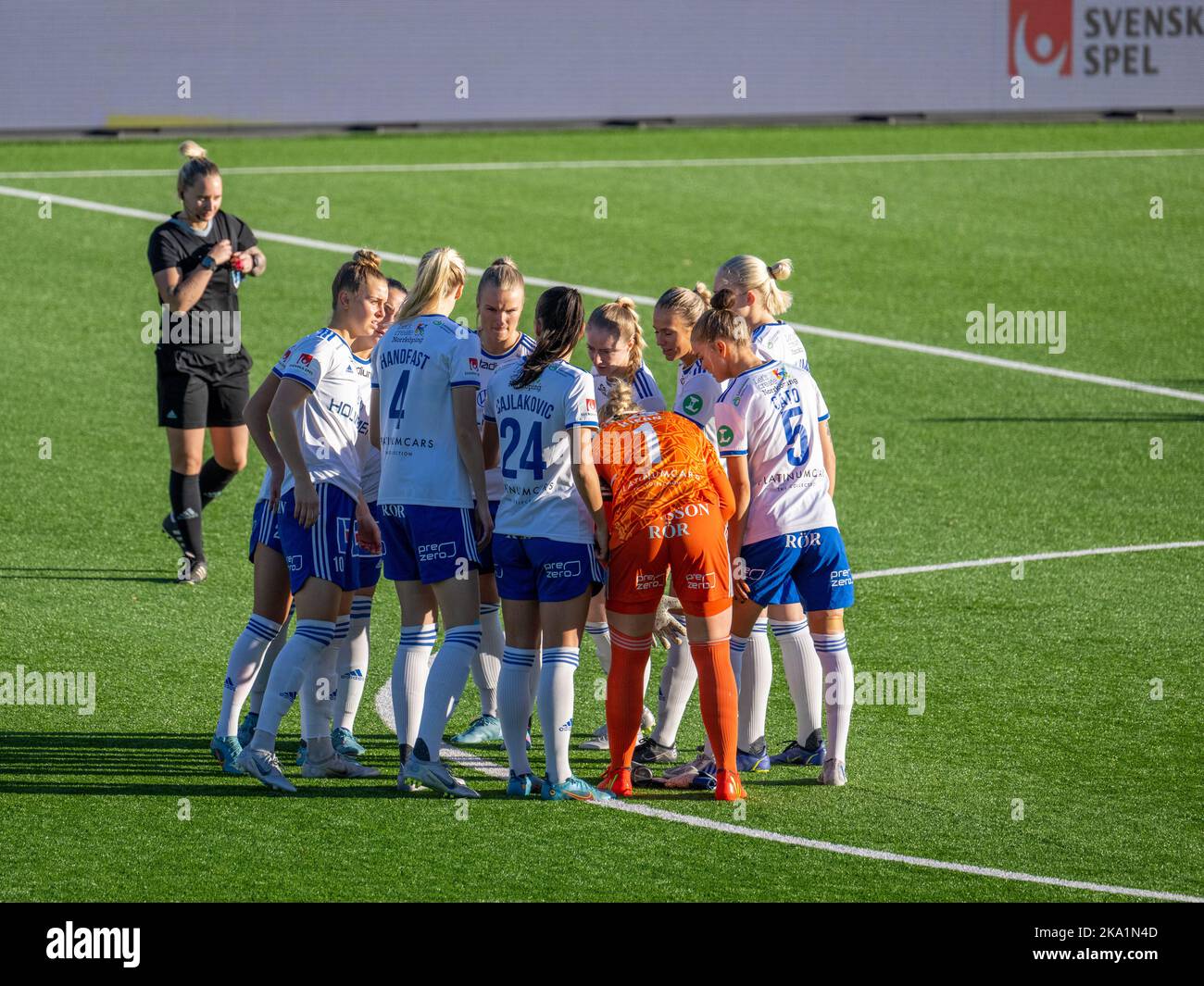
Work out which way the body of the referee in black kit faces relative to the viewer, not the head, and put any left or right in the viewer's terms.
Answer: facing the viewer and to the right of the viewer

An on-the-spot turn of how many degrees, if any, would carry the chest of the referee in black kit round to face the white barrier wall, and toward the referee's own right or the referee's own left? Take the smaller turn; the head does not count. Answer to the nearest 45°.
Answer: approximately 135° to the referee's own left
